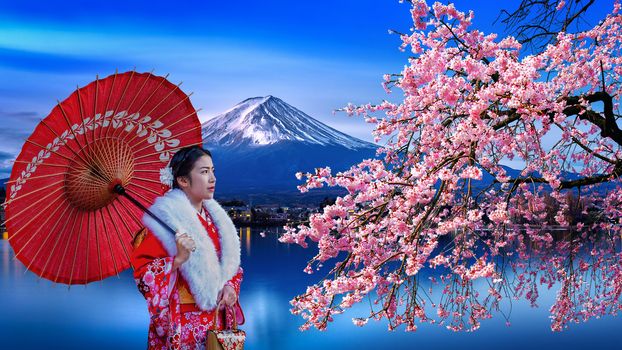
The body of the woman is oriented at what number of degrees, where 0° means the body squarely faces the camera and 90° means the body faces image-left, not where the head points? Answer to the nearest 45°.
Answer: approximately 315°

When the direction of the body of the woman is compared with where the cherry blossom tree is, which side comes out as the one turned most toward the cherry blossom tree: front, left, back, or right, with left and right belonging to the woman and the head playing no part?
left
